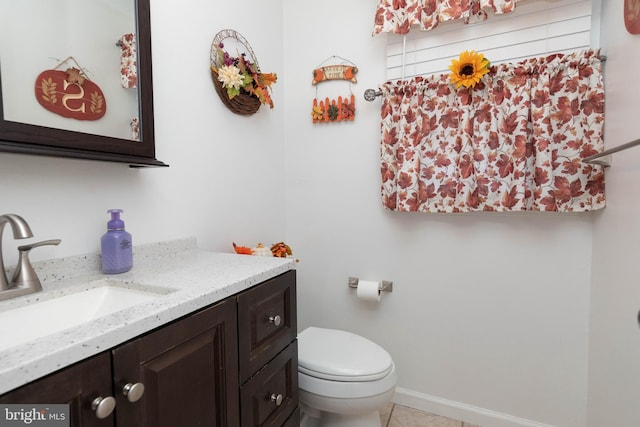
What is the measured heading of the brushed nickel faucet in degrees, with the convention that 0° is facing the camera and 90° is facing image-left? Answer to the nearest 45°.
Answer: approximately 315°

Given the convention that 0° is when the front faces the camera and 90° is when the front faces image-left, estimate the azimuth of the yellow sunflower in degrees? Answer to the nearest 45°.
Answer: approximately 0°

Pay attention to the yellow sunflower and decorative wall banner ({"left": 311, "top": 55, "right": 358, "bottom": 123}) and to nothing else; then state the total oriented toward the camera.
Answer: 2

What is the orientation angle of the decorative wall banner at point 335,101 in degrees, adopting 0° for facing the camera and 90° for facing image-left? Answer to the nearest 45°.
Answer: approximately 0°

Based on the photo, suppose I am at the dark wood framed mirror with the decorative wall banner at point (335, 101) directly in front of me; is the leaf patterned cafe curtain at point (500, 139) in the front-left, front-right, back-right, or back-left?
front-right

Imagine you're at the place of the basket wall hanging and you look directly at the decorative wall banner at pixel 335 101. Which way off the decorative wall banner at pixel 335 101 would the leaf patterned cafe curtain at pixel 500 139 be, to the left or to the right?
right

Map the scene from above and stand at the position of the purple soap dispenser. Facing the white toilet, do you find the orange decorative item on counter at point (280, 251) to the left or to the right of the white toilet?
left

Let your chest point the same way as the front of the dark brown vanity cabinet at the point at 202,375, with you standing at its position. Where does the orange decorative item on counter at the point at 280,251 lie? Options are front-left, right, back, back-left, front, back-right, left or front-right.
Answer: left

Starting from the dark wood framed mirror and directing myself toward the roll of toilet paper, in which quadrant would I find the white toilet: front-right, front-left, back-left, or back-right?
front-right

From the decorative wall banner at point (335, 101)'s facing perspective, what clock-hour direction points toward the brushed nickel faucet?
The brushed nickel faucet is roughly at 1 o'clock from the decorative wall banner.

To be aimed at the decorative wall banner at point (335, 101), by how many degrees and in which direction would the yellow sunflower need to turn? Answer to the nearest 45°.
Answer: approximately 90° to its right

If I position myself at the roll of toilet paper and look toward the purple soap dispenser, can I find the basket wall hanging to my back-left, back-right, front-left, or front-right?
front-right

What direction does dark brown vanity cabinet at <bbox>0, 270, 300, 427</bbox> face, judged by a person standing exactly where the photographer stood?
facing the viewer and to the right of the viewer

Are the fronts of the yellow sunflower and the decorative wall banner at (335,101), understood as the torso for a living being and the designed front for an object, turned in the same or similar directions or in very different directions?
same or similar directions

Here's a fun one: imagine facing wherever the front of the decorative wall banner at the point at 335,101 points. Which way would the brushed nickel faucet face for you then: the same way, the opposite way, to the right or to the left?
to the left
